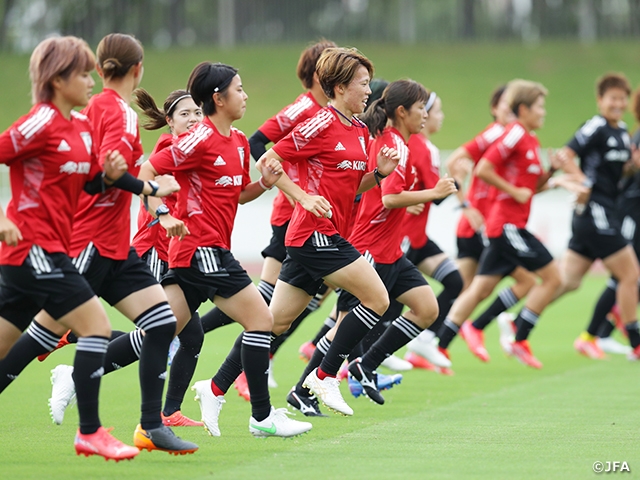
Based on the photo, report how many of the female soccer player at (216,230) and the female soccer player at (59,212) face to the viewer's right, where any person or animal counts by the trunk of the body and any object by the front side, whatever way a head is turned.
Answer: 2

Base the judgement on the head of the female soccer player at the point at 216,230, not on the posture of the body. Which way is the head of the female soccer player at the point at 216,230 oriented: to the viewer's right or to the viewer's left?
to the viewer's right

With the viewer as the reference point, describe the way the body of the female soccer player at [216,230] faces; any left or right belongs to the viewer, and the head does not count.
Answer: facing to the right of the viewer

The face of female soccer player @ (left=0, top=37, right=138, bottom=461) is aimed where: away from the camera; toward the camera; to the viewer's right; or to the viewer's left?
to the viewer's right

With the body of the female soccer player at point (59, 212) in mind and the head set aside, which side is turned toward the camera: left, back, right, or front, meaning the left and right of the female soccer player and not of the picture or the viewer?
right

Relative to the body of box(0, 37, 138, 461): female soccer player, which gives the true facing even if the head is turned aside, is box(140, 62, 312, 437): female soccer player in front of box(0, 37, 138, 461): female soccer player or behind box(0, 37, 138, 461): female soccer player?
in front

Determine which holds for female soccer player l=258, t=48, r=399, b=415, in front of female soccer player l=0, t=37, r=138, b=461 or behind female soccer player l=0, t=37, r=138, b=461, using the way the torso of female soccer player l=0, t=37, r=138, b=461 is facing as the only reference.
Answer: in front

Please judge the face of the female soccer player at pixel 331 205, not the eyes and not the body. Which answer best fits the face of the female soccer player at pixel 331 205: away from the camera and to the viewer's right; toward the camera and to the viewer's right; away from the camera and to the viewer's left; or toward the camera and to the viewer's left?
toward the camera and to the viewer's right
